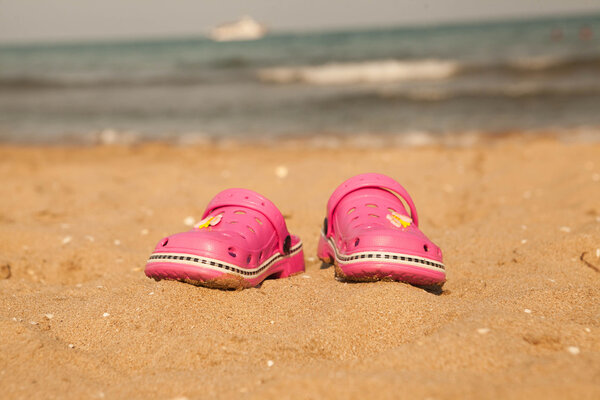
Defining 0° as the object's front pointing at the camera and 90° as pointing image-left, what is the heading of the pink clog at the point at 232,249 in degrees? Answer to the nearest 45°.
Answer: approximately 45°

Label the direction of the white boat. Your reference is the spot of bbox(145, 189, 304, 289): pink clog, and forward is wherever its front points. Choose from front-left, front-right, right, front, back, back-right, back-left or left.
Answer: back-right
